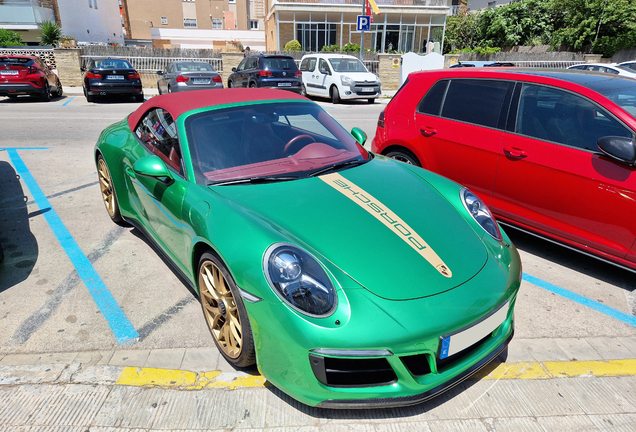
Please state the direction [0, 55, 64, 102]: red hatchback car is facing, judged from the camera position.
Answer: facing away from the viewer and to the right of the viewer

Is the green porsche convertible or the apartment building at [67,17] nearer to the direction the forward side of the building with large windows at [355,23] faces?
the green porsche convertible

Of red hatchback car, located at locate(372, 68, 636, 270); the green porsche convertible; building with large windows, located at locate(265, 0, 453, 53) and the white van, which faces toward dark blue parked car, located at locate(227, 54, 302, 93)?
the building with large windows

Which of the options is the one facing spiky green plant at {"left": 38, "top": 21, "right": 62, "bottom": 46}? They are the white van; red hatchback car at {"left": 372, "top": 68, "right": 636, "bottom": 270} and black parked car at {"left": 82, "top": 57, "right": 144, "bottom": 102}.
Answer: the black parked car

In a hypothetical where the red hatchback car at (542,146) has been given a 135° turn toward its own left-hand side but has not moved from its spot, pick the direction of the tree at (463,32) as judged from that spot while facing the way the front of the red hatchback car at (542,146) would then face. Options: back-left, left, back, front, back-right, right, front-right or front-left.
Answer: front

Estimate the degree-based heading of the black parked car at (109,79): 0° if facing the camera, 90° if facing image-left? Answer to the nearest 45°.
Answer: approximately 180°

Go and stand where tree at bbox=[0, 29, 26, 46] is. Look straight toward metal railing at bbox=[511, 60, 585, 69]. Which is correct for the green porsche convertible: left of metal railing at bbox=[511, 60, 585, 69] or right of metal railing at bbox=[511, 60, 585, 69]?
right

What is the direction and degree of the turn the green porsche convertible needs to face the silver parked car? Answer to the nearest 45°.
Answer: approximately 135° to its left

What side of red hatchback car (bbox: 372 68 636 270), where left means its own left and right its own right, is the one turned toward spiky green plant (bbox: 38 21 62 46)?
back

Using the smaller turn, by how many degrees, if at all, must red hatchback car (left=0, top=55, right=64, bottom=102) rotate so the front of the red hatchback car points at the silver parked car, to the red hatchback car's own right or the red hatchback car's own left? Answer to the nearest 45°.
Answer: approximately 90° to the red hatchback car's own right

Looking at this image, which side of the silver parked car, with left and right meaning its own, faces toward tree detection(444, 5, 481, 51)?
right

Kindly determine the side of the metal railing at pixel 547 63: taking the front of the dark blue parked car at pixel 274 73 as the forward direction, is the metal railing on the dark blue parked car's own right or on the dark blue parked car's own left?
on the dark blue parked car's own right
